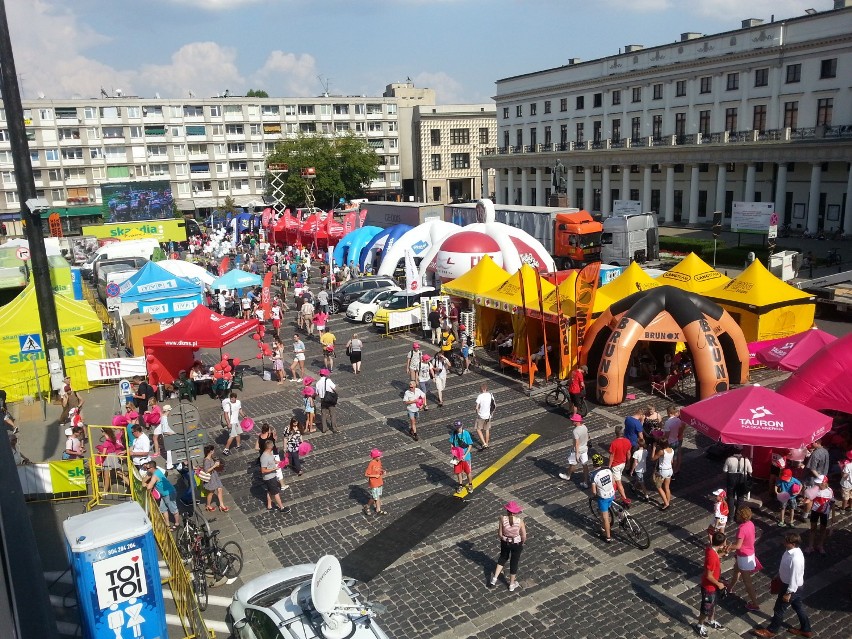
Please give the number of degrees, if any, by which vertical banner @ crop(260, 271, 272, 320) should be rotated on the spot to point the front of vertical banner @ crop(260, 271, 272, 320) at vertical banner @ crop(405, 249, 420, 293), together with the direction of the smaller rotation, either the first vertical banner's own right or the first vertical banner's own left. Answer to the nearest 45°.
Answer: approximately 90° to the first vertical banner's own left

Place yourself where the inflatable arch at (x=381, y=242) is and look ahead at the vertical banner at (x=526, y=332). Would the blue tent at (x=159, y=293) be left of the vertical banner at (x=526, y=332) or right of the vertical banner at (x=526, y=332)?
right

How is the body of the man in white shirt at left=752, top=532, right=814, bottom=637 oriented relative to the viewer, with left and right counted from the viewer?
facing to the left of the viewer

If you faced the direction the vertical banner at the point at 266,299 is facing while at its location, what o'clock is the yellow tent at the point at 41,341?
The yellow tent is roughly at 2 o'clock from the vertical banner.

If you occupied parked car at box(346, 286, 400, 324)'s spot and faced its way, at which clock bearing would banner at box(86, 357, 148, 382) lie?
The banner is roughly at 12 o'clock from the parked car.

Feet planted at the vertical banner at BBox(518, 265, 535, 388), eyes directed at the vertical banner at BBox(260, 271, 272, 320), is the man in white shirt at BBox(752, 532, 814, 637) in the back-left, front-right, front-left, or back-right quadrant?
back-left
